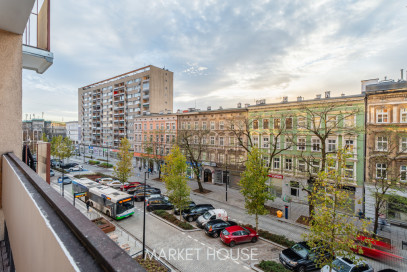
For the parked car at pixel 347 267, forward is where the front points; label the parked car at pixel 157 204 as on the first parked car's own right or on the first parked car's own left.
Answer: on the first parked car's own right

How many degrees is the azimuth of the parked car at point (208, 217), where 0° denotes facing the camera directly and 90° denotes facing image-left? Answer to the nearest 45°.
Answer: approximately 45°

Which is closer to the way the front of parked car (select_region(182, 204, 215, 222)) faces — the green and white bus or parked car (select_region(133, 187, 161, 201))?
the green and white bus

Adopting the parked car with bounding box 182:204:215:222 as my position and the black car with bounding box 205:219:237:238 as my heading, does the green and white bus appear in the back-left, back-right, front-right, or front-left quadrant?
back-right

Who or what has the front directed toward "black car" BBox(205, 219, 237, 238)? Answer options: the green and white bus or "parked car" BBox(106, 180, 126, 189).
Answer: the green and white bus

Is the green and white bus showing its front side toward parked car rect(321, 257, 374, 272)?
yes

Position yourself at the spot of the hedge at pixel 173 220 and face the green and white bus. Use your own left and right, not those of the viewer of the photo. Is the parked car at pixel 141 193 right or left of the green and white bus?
right

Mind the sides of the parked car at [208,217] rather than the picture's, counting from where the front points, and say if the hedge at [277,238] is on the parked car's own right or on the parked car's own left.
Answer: on the parked car's own left

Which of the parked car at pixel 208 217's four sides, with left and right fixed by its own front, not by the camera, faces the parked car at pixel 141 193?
right
